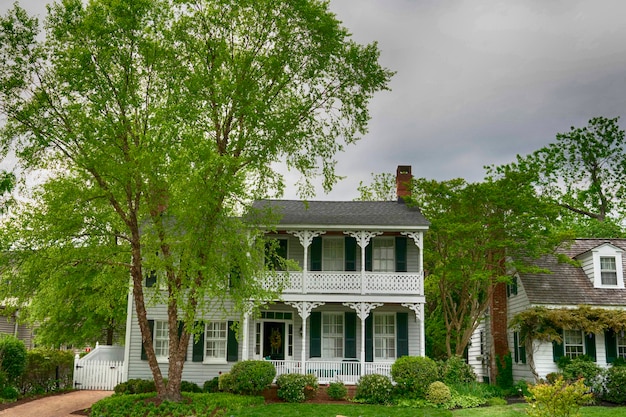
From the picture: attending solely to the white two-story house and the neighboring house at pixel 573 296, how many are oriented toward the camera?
2

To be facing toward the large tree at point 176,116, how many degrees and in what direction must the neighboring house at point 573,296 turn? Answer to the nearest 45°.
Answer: approximately 45° to its right

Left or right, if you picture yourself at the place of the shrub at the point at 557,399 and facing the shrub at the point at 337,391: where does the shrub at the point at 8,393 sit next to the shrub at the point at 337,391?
left

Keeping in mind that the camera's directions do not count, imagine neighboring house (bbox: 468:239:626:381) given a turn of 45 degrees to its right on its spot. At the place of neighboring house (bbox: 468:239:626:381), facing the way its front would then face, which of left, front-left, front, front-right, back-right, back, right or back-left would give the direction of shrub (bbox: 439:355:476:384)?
front

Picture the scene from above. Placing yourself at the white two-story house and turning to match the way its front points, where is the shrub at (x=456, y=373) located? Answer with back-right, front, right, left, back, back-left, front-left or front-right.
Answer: front-left

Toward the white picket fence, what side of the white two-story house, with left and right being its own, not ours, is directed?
right

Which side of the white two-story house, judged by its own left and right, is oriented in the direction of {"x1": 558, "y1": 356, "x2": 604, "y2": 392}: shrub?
left

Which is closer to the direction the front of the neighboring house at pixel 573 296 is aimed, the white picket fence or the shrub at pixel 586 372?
the shrub

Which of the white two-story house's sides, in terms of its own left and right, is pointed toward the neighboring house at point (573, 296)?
left

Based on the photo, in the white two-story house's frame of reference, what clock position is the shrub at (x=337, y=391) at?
The shrub is roughly at 12 o'clock from the white two-story house.

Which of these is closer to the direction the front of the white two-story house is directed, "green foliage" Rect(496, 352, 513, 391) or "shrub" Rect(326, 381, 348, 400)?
the shrub

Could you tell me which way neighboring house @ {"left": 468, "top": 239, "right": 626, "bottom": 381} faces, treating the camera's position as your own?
facing the viewer
